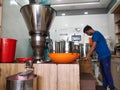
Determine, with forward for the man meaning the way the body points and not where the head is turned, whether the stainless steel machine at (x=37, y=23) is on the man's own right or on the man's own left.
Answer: on the man's own left

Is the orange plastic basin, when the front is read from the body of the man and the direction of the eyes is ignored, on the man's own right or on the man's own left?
on the man's own left

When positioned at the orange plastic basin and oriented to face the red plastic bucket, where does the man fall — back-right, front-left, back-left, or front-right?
back-right

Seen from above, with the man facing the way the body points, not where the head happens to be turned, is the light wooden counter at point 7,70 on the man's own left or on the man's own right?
on the man's own left

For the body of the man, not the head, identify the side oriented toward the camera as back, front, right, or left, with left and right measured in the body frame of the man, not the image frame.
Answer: left
